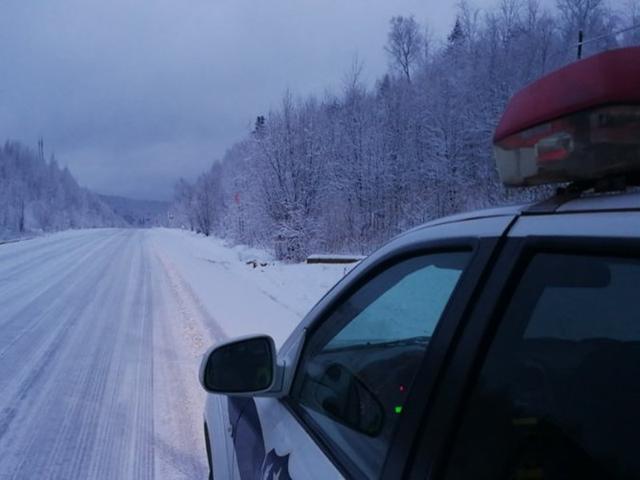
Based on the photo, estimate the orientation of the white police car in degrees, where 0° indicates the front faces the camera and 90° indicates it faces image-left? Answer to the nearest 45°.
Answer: approximately 135°
